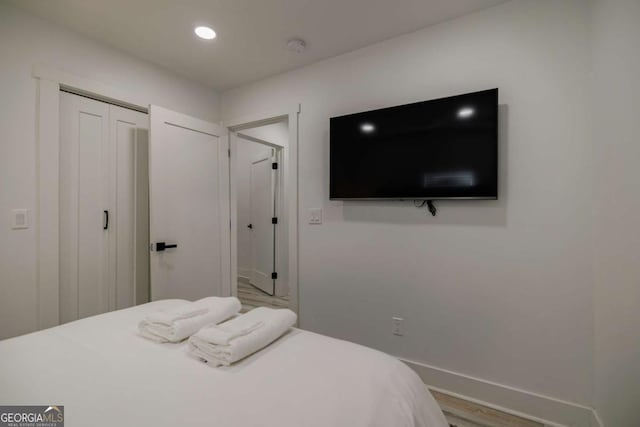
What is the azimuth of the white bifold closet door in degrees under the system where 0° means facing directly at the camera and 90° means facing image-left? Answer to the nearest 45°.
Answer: approximately 315°

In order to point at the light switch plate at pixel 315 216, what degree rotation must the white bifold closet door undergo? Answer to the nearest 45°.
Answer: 0° — it already faces it

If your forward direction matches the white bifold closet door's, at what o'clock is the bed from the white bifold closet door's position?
The bed is roughly at 1 o'clock from the white bifold closet door.

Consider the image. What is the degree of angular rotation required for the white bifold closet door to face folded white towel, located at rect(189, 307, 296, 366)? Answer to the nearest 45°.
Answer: approximately 45° to its right

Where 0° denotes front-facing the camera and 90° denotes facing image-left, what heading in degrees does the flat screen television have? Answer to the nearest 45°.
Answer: approximately 45°

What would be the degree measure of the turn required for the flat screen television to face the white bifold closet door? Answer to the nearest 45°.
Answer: approximately 45° to its right
